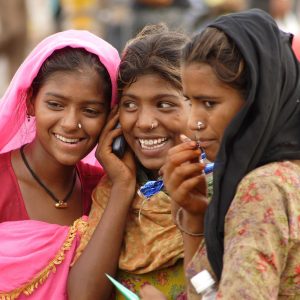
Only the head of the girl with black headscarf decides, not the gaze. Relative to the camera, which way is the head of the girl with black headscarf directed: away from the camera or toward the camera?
toward the camera

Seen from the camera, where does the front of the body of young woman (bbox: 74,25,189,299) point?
toward the camera

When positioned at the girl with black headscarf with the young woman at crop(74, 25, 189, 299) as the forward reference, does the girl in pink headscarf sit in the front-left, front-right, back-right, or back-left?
front-left

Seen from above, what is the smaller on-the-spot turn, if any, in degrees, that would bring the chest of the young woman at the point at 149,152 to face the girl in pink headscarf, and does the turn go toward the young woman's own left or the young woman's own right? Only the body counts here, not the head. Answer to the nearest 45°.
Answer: approximately 90° to the young woman's own right

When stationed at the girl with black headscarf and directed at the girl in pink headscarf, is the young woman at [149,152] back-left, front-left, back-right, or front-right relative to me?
front-right

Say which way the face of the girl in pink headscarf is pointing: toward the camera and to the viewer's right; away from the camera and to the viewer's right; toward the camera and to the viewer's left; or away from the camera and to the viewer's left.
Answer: toward the camera and to the viewer's right

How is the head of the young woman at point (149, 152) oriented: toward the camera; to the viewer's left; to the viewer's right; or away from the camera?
toward the camera
